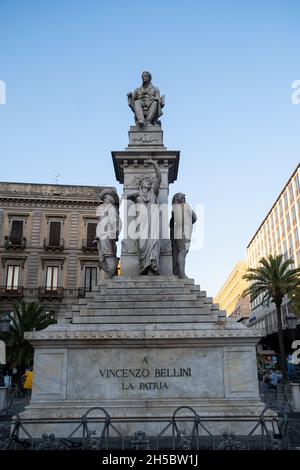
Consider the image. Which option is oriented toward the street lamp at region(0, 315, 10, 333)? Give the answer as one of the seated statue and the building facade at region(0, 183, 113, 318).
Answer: the building facade

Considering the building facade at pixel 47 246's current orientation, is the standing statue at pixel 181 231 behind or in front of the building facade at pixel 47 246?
in front

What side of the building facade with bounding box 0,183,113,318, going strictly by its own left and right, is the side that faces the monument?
front

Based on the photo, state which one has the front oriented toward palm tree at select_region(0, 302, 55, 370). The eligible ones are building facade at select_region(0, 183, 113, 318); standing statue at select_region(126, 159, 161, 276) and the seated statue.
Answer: the building facade

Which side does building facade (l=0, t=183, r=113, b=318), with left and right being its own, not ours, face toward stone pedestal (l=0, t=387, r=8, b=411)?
front
